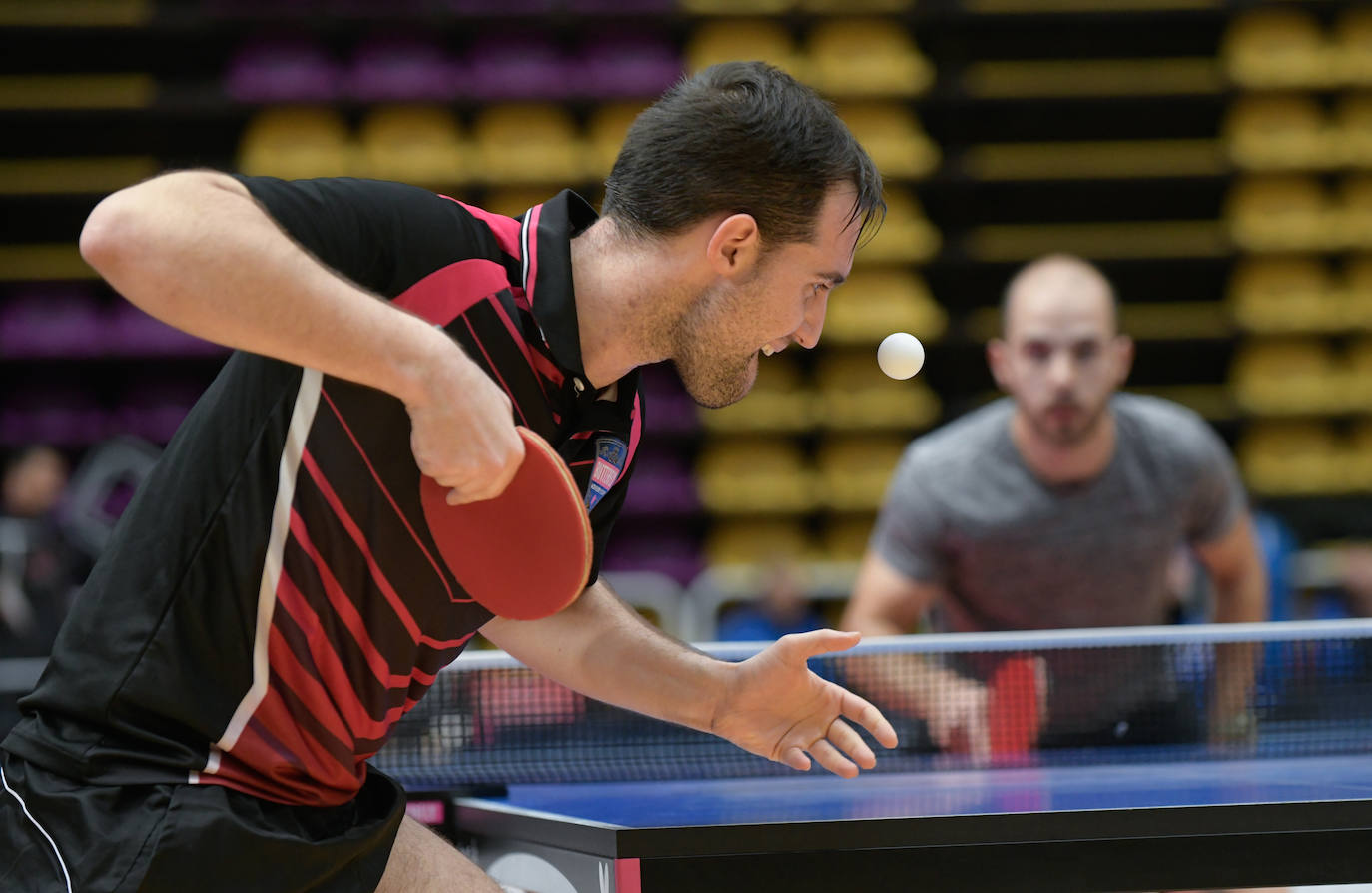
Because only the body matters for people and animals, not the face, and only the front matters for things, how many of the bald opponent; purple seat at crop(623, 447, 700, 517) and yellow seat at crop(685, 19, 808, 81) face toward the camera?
3

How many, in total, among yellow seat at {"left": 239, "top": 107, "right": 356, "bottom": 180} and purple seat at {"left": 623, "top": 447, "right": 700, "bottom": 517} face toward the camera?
2

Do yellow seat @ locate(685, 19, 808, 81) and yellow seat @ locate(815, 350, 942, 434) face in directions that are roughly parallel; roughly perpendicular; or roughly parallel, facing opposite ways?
roughly parallel

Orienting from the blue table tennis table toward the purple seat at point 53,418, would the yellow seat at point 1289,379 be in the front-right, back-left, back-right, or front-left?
front-right

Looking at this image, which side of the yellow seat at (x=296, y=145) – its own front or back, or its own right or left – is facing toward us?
front

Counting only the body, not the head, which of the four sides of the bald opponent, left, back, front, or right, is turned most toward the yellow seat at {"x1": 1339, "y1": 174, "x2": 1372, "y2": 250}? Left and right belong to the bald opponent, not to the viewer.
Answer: back

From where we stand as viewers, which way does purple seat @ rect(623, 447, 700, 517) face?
facing the viewer

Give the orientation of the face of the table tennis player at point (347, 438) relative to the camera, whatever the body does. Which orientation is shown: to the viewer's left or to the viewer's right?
to the viewer's right

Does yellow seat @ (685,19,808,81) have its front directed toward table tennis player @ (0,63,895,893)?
yes

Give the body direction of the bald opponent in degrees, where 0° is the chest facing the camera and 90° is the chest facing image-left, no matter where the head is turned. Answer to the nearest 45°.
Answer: approximately 0°

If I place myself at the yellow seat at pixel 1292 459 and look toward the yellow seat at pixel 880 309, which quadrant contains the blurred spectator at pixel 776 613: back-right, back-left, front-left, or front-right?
front-left

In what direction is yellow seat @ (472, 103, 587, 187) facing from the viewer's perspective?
toward the camera

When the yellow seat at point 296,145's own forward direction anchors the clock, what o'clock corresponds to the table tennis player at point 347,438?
The table tennis player is roughly at 12 o'clock from the yellow seat.

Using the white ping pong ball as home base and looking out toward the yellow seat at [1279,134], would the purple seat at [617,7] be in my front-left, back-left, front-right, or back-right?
front-left

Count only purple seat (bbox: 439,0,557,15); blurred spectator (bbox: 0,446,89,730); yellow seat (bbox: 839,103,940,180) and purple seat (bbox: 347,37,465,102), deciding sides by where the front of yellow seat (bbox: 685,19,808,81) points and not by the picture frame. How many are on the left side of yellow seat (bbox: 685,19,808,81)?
1

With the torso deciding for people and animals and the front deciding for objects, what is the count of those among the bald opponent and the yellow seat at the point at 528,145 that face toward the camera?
2
